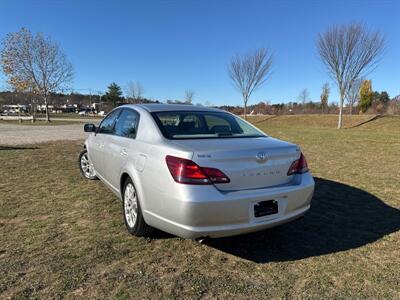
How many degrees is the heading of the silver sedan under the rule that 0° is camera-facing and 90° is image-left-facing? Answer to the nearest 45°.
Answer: approximately 135°
